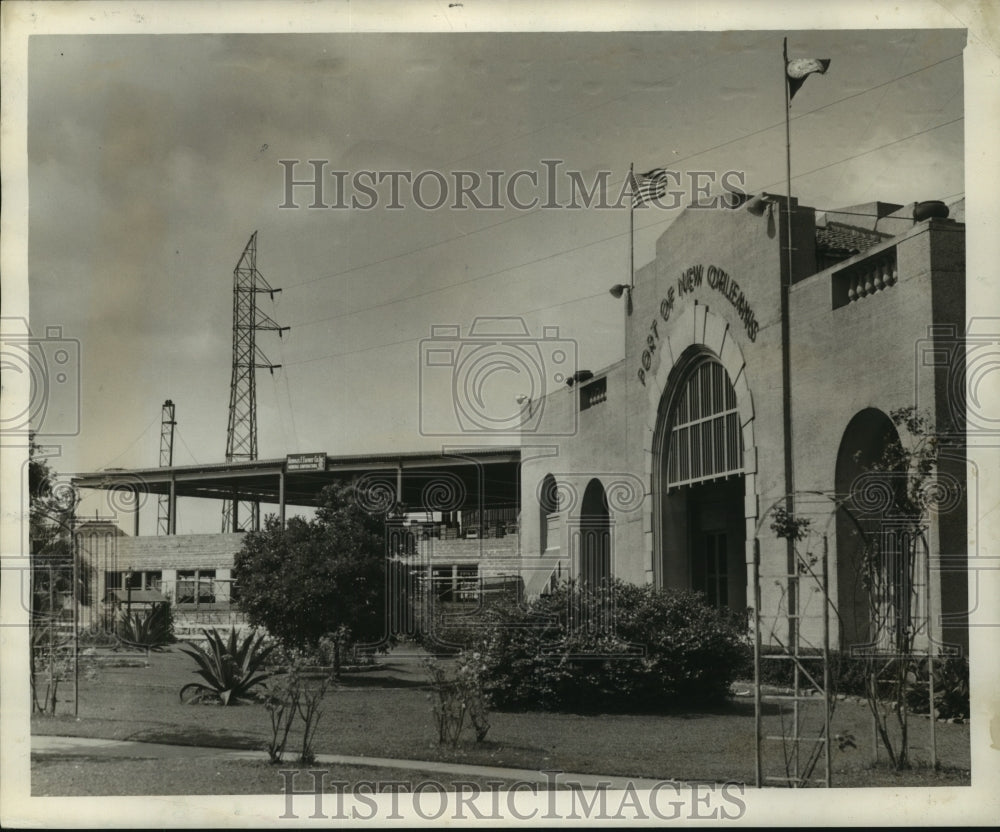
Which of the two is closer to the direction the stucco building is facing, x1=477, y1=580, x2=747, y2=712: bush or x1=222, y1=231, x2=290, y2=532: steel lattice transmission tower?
the bush

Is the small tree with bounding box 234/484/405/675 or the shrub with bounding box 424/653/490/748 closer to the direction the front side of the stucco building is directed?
the shrub

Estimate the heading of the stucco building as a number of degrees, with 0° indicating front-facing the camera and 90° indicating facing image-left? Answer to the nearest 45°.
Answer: approximately 45°

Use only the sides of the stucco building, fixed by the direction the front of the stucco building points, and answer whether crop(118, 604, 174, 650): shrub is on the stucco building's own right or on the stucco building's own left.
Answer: on the stucco building's own right

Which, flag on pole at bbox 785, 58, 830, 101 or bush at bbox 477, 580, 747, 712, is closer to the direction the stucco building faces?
the bush
